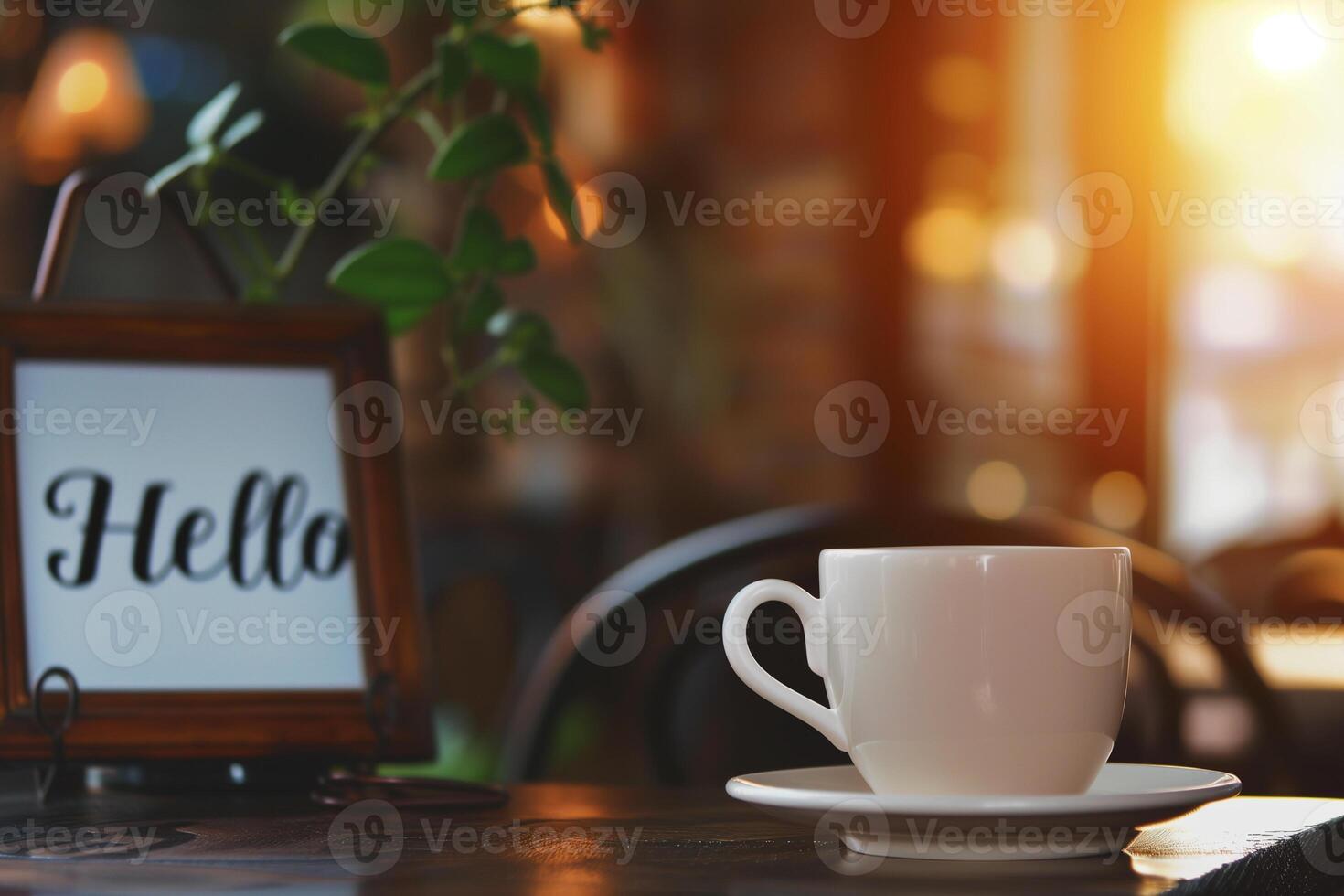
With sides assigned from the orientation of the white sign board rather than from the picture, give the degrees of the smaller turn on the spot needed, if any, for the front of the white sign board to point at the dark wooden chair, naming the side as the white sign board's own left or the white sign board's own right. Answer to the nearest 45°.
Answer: approximately 135° to the white sign board's own left

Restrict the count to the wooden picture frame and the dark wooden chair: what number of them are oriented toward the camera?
2

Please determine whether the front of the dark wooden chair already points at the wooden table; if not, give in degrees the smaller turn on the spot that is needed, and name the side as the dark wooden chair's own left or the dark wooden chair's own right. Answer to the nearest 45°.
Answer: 0° — it already faces it

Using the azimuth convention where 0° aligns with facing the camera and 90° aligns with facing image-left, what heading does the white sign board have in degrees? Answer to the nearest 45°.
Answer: approximately 0°

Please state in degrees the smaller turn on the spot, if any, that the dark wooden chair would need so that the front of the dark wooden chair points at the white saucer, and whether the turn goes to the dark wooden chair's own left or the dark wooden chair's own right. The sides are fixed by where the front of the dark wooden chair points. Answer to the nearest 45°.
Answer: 0° — it already faces it
